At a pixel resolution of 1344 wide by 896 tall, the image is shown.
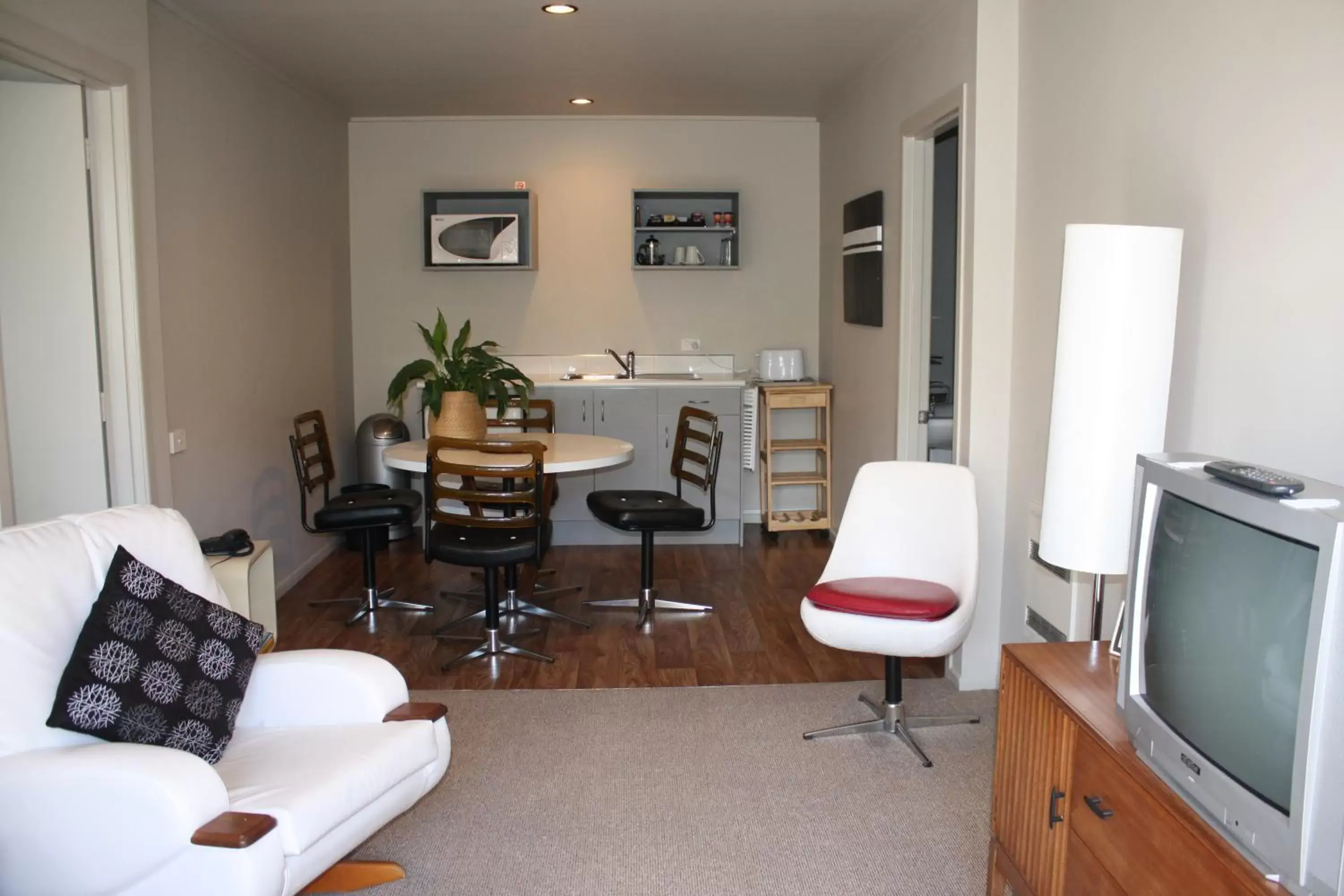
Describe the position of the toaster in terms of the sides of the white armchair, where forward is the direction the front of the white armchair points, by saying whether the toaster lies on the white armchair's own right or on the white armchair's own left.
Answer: on the white armchair's own left

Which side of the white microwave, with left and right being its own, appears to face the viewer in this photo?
front

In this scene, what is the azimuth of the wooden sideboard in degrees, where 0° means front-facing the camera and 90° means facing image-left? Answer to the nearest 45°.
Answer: approximately 45°

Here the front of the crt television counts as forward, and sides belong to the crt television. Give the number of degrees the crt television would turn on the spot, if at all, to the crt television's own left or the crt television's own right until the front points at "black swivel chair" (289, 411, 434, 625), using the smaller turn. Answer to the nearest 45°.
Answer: approximately 90° to the crt television's own right

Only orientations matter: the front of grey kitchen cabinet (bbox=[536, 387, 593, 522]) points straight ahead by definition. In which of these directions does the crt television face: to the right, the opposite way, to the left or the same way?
to the right

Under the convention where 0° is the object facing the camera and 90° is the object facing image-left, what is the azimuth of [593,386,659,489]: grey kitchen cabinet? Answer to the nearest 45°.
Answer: approximately 0°

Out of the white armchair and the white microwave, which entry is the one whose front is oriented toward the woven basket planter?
the white microwave

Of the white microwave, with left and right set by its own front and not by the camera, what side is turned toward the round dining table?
front

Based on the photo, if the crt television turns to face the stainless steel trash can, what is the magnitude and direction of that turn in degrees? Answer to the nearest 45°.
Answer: approximately 90° to its right

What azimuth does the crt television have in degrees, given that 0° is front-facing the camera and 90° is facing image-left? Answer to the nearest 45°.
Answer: approximately 45°

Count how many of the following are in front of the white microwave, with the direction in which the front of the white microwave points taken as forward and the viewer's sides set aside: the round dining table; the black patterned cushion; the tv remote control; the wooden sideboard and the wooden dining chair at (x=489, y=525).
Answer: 5

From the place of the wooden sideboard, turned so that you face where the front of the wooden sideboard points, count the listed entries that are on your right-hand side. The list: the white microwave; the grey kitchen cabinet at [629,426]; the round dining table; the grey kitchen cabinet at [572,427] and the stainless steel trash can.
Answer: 5

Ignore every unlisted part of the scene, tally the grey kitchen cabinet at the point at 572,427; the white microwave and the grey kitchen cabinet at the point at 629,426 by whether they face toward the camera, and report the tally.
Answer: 3

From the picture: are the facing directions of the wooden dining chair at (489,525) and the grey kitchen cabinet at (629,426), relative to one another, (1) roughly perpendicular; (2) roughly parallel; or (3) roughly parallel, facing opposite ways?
roughly parallel, facing opposite ways

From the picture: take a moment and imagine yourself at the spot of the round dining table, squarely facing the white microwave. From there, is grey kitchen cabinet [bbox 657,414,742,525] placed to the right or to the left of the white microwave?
right

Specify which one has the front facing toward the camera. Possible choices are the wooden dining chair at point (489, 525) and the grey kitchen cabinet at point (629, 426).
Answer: the grey kitchen cabinet

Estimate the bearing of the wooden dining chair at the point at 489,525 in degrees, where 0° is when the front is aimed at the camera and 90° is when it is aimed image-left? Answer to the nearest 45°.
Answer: approximately 180°

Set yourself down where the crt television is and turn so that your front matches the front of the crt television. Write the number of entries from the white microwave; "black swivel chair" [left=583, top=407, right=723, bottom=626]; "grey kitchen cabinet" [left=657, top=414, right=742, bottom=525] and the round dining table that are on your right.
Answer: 4

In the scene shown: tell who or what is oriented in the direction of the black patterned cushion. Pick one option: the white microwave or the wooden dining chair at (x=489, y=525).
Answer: the white microwave

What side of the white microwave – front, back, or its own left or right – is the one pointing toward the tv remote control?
front

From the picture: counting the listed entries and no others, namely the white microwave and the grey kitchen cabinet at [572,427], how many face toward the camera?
2

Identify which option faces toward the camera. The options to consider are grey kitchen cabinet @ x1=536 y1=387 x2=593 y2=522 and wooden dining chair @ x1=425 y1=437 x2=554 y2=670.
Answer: the grey kitchen cabinet
